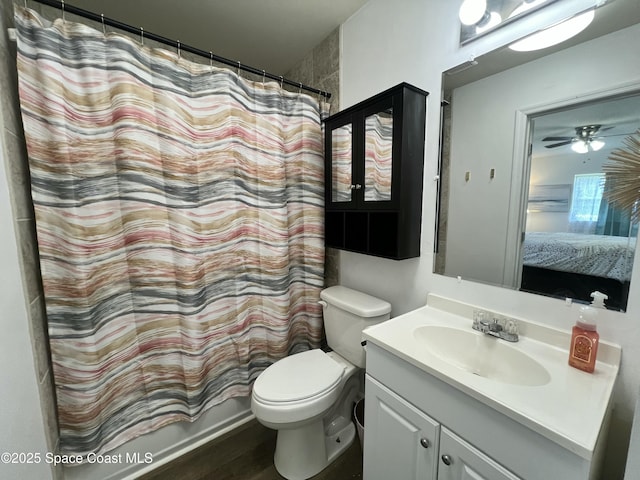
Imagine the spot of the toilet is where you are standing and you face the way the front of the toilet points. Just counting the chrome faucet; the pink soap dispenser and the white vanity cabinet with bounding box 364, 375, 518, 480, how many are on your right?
0

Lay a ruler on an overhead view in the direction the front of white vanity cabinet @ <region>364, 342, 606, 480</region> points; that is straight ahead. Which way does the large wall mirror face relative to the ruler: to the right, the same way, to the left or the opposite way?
the same way

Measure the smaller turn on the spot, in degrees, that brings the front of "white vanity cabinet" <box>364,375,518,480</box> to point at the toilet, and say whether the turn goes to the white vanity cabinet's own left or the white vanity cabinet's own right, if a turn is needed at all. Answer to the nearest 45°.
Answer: approximately 90° to the white vanity cabinet's own right

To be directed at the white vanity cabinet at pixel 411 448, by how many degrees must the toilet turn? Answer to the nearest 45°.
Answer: approximately 90° to its left

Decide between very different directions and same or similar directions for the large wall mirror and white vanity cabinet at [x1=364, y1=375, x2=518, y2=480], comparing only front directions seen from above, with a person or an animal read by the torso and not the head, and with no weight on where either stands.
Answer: same or similar directions

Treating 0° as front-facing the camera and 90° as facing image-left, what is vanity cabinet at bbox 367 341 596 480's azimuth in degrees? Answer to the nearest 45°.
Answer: approximately 45°

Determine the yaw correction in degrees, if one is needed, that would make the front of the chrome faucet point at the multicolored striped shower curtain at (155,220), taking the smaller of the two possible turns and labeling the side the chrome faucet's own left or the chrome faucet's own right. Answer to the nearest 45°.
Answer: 0° — it already faces it

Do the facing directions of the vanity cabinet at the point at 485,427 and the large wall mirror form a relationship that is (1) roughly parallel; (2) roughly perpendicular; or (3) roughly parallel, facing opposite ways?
roughly parallel

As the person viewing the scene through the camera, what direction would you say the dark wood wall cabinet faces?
facing the viewer and to the left of the viewer
